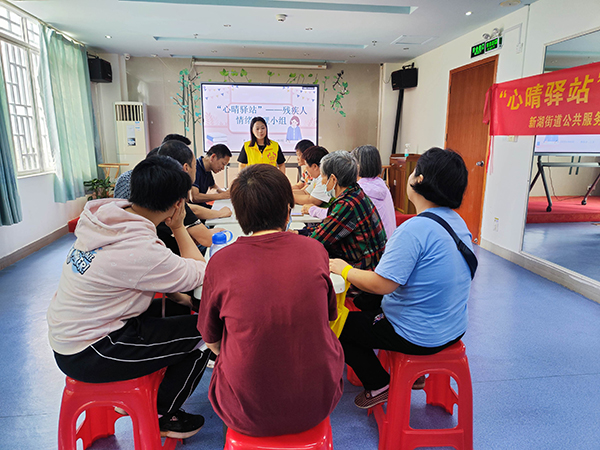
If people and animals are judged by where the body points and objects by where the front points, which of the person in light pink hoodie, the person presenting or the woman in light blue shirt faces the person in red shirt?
the person presenting

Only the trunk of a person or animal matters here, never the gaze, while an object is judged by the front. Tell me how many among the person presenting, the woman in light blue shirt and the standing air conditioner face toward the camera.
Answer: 2

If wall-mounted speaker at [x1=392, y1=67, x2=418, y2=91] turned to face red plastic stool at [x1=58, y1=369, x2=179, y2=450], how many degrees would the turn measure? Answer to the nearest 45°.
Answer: approximately 45° to its left

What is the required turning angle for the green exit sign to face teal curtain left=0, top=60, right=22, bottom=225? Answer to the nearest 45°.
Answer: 0° — it already faces it

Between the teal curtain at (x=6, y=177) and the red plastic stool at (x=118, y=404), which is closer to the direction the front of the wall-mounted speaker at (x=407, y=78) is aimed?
the teal curtain

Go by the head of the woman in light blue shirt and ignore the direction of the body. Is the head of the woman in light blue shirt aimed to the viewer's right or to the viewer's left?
to the viewer's left

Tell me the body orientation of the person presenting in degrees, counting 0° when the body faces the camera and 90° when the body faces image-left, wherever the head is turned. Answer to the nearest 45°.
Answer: approximately 0°

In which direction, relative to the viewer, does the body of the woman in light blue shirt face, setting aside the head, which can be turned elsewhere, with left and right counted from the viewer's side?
facing away from the viewer and to the left of the viewer

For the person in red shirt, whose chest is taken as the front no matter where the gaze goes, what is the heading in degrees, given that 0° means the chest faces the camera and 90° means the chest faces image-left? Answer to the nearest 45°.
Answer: approximately 180°

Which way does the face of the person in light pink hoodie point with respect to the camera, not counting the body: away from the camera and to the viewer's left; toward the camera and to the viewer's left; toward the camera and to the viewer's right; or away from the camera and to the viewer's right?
away from the camera and to the viewer's right
